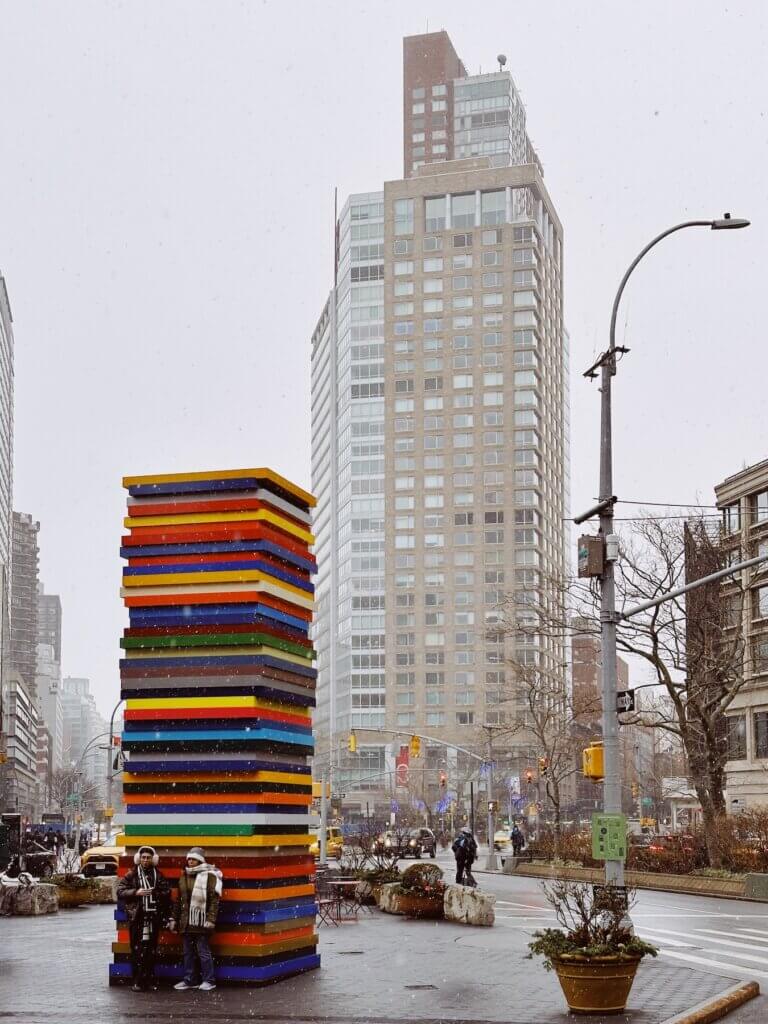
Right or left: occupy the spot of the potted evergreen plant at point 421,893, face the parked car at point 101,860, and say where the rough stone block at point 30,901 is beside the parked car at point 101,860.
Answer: left

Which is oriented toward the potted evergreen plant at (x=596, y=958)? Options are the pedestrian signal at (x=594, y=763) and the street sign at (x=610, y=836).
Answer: the street sign

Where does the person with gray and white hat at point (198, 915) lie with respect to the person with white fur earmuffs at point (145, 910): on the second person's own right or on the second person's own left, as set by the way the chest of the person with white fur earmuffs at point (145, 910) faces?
on the second person's own left

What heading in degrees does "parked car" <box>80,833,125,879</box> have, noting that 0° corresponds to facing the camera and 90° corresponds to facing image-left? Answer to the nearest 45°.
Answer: approximately 45°

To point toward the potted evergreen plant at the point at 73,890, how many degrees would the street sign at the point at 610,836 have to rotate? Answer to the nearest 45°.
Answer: approximately 135° to its right

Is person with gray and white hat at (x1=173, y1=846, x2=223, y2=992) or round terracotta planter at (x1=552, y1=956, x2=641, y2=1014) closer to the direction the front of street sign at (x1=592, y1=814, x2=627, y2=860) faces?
the round terracotta planter

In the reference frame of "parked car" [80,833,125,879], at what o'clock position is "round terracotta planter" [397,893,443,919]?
The round terracotta planter is roughly at 10 o'clock from the parked car.

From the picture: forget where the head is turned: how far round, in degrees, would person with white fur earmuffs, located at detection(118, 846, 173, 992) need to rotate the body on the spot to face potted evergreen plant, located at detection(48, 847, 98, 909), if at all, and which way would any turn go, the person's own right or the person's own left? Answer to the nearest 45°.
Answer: approximately 180°

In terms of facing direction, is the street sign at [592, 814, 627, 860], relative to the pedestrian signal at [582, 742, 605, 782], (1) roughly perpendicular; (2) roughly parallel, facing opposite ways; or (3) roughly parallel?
roughly perpendicular

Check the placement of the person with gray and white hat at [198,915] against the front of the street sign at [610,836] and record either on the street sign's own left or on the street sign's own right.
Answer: on the street sign's own right
